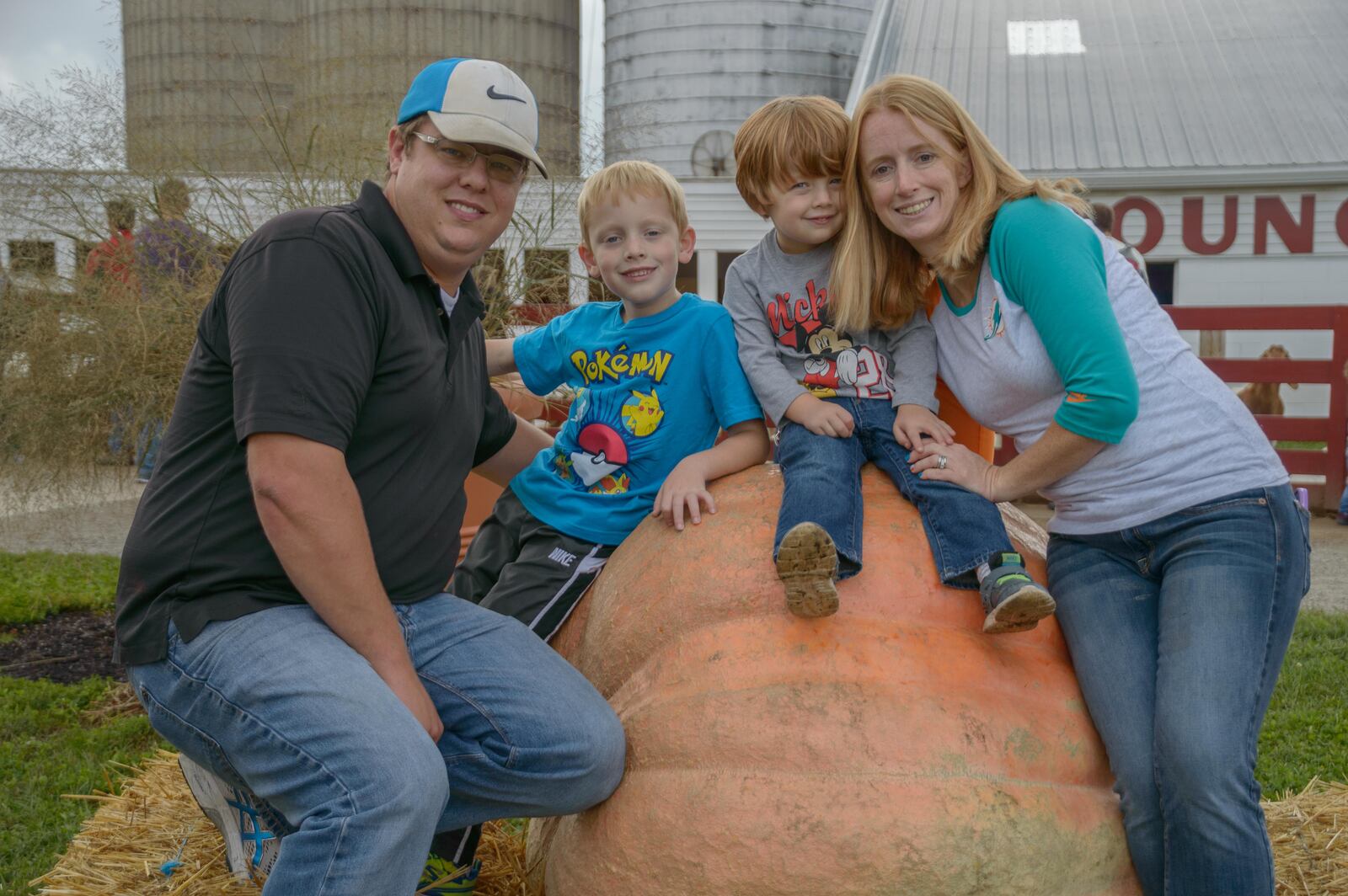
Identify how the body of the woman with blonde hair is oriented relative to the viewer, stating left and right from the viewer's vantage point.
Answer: facing the viewer and to the left of the viewer

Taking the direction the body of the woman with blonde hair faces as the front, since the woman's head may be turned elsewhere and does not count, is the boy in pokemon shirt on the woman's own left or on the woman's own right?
on the woman's own right

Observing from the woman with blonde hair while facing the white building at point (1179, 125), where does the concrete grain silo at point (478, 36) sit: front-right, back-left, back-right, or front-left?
front-left

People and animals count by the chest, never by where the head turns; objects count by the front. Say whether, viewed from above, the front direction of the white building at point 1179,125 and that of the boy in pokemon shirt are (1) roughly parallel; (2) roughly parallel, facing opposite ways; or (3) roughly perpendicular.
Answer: roughly parallel

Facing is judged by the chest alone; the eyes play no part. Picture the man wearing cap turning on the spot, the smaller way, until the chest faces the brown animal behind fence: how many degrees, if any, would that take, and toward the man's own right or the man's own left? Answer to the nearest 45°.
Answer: approximately 90° to the man's own left

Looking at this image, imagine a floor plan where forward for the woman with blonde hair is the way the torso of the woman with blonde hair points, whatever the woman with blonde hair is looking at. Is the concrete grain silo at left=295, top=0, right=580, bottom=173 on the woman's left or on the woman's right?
on the woman's right

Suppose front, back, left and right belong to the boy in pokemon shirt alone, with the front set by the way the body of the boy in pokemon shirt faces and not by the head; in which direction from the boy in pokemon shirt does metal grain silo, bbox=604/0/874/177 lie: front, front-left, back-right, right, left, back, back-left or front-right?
back

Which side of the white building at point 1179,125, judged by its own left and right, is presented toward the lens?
front

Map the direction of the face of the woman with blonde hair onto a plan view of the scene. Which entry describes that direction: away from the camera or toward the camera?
toward the camera

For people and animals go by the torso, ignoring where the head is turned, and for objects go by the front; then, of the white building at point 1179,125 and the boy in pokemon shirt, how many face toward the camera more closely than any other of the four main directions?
2

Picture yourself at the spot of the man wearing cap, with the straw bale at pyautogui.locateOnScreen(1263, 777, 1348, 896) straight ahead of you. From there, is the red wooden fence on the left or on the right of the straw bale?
left

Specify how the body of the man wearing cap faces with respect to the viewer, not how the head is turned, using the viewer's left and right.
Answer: facing the viewer and to the right of the viewer

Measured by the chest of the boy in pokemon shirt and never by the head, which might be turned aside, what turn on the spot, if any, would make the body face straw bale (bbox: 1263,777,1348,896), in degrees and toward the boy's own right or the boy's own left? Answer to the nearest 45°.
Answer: approximately 90° to the boy's own left

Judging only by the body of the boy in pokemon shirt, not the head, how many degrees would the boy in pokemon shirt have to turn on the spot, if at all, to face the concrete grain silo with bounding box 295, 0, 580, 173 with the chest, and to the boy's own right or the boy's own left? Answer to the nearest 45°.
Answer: approximately 180°

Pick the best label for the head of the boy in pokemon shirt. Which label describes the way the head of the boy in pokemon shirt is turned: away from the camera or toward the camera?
toward the camera

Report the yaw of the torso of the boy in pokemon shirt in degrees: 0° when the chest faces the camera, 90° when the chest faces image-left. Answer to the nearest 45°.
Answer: approximately 0°
